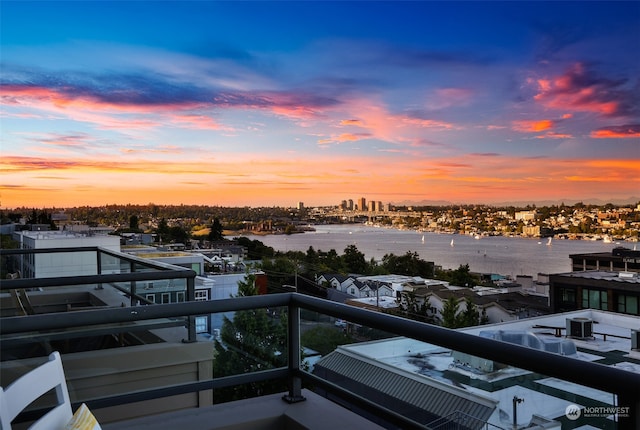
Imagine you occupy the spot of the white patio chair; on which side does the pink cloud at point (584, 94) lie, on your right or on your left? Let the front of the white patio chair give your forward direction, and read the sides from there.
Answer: on your left

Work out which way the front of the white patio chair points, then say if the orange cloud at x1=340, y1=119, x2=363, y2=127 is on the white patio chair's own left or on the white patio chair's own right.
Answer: on the white patio chair's own left

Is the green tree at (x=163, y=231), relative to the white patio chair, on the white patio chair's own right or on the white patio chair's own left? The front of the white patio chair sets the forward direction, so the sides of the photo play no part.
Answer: on the white patio chair's own left

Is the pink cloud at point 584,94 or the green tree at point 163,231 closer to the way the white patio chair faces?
the pink cloud

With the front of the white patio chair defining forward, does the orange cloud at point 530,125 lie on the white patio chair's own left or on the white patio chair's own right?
on the white patio chair's own left
